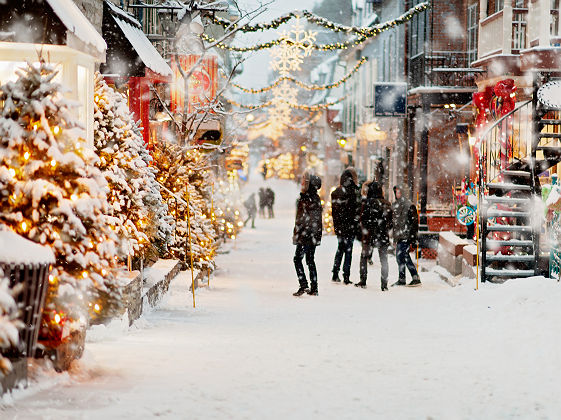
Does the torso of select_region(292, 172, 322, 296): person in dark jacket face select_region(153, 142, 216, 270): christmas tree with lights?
no

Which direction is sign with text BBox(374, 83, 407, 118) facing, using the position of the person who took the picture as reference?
facing the viewer

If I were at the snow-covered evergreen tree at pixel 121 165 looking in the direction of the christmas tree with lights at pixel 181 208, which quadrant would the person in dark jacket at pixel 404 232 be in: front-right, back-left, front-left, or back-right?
front-right

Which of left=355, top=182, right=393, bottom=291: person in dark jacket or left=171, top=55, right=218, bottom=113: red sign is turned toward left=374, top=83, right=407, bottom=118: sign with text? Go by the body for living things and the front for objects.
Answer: the person in dark jacket

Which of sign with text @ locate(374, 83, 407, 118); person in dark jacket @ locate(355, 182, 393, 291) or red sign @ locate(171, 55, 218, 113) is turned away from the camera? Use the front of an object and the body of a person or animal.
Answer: the person in dark jacket

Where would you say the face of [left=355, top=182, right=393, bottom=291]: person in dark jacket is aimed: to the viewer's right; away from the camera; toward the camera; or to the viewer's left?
away from the camera

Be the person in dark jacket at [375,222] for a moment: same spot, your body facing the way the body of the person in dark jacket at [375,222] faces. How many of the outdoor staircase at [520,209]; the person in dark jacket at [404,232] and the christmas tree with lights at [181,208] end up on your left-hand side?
1

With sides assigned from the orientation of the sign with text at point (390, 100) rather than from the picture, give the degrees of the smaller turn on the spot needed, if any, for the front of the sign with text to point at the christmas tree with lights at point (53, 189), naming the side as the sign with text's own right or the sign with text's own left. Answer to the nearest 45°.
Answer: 0° — it already faces it

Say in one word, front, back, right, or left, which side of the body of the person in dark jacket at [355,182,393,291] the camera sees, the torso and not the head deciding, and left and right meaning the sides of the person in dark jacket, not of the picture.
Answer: back

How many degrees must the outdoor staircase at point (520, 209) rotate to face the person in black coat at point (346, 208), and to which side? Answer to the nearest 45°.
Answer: approximately 90° to its right

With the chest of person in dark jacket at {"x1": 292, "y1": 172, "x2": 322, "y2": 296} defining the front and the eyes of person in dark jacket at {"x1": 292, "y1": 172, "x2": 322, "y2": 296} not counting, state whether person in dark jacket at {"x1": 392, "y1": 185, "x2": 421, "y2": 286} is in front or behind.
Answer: behind

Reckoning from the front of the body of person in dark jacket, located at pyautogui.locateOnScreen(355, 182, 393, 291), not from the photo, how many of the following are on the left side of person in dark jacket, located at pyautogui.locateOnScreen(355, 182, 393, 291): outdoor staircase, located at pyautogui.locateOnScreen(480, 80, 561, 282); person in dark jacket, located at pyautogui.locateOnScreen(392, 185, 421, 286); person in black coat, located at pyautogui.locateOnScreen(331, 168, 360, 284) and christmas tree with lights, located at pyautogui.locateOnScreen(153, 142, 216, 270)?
2

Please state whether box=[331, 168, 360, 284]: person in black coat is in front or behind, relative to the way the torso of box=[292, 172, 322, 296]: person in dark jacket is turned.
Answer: behind
